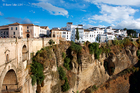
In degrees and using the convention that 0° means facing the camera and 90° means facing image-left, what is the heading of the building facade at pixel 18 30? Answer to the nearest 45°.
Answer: approximately 315°

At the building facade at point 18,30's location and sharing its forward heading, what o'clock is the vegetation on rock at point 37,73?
The vegetation on rock is roughly at 1 o'clock from the building facade.

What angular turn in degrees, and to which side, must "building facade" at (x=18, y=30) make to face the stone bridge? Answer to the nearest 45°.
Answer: approximately 45° to its right

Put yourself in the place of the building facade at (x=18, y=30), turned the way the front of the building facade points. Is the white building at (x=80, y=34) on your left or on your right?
on your left

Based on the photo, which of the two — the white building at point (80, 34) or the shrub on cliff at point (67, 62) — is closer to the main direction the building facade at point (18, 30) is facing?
the shrub on cliff

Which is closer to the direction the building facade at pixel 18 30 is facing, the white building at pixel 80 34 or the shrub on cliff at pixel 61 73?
the shrub on cliff

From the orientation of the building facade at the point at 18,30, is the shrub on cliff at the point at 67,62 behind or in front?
in front
